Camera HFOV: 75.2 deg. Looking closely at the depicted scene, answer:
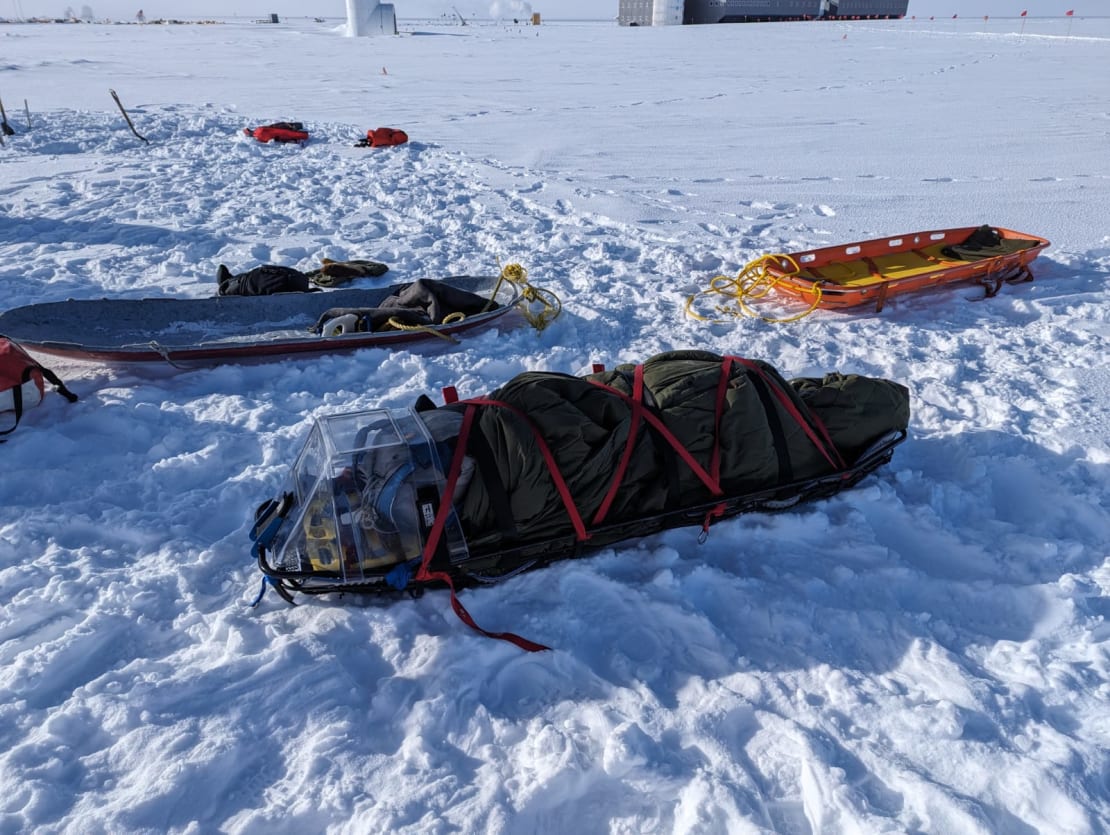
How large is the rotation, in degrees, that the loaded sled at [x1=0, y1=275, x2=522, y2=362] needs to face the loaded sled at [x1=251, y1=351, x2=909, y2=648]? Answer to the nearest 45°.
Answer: approximately 90° to its right

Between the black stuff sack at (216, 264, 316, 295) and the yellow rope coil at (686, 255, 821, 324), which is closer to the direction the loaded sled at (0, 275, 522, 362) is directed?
the yellow rope coil

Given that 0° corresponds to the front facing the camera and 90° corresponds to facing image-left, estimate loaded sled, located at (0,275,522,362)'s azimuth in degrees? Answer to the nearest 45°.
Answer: approximately 270°

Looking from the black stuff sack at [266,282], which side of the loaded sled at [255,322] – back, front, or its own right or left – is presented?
left

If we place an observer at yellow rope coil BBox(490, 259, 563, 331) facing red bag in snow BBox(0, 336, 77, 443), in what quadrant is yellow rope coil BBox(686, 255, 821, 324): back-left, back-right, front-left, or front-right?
back-left

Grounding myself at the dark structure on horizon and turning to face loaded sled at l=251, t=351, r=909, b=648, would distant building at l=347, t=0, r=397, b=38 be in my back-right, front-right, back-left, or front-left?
front-right

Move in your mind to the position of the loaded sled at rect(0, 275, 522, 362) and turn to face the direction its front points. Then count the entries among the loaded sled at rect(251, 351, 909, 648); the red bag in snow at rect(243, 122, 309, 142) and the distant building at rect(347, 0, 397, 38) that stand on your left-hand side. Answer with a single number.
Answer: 2

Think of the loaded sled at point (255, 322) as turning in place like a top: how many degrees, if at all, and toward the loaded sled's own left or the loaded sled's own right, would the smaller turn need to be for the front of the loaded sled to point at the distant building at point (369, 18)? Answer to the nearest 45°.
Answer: approximately 90° to the loaded sled's own left

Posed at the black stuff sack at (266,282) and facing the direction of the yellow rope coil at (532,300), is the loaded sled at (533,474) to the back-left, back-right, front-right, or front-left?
front-right

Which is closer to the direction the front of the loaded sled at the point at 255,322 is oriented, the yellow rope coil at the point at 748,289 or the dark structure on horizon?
the yellow rope coil

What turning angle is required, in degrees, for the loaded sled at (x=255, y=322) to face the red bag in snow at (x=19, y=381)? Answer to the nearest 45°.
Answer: approximately 135° to its right

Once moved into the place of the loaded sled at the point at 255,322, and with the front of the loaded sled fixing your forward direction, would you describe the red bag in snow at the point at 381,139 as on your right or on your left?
on your left

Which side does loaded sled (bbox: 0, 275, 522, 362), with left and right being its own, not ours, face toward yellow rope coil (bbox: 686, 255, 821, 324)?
front

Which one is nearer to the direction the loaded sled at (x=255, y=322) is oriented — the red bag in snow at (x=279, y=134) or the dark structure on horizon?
the dark structure on horizon

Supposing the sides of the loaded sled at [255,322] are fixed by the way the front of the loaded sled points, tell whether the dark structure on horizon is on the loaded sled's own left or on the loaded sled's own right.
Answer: on the loaded sled's own left

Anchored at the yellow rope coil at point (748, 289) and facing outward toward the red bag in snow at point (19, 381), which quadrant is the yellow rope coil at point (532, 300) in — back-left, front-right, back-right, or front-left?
front-right

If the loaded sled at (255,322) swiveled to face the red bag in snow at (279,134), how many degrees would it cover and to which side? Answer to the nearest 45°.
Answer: approximately 90° to its left
